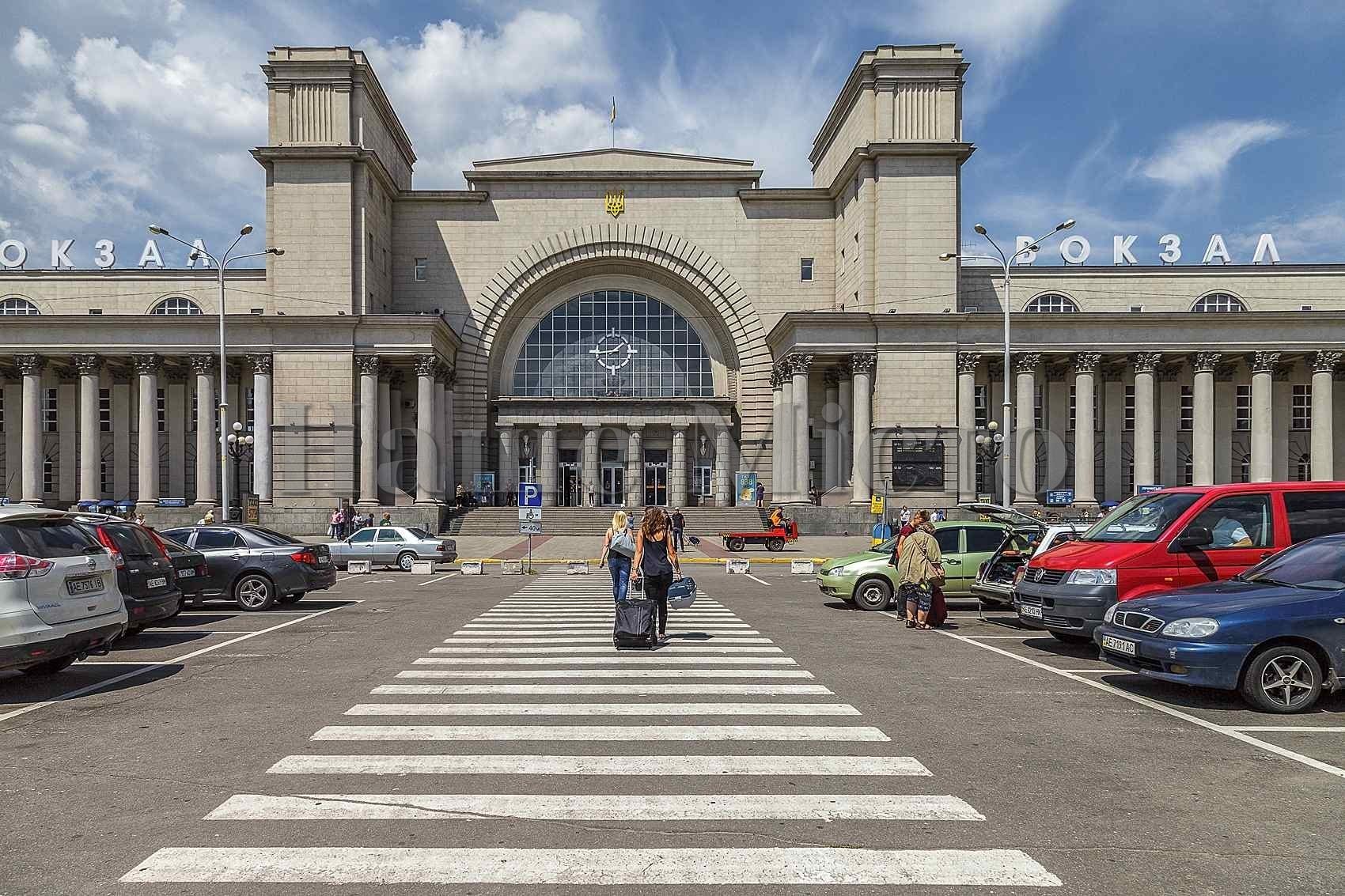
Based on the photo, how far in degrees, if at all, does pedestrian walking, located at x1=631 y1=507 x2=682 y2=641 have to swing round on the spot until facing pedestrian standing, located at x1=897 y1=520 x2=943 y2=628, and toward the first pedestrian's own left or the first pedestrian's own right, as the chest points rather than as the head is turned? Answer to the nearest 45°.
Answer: approximately 45° to the first pedestrian's own right

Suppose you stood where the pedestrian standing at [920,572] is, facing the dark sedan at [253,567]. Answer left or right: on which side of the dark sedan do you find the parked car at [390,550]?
right

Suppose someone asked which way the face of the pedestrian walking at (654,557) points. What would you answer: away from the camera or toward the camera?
away from the camera

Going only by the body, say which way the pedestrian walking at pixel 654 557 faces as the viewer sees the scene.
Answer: away from the camera
